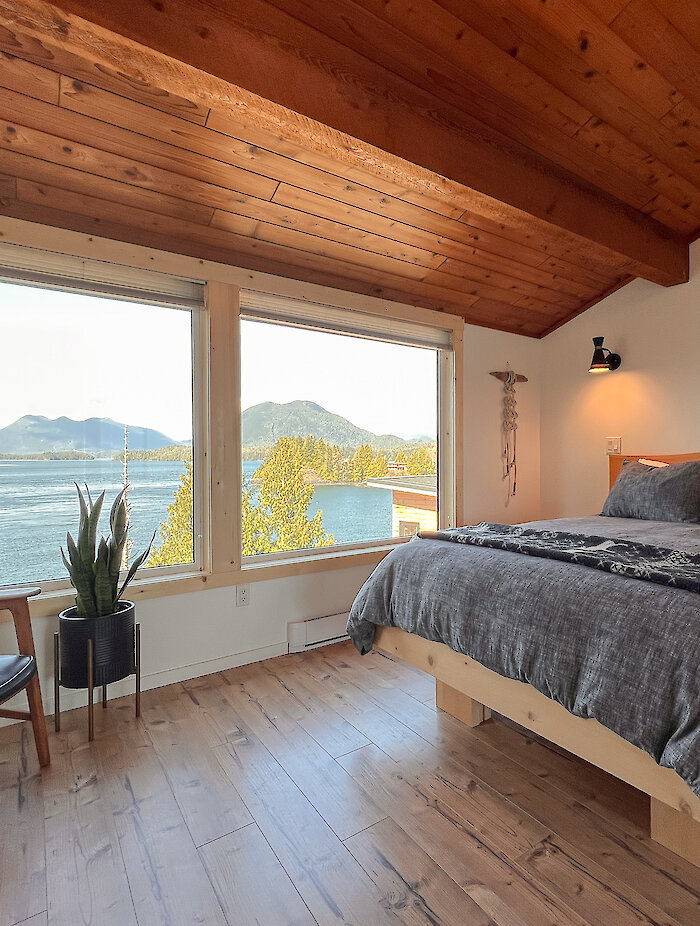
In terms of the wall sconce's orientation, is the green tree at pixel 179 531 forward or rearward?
forward

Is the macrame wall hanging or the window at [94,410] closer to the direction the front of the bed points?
the window

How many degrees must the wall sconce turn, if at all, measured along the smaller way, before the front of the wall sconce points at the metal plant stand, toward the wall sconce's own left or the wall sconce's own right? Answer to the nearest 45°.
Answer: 0° — it already faces it

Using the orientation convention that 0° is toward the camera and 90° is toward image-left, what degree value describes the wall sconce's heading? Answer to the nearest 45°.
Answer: approximately 45°

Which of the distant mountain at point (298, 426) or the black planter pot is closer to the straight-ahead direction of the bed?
the black planter pot

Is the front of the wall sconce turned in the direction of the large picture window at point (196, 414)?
yes

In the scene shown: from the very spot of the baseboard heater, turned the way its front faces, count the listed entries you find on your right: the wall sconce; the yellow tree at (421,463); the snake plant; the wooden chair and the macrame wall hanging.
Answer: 2

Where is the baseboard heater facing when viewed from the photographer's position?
facing the viewer and to the right of the viewer

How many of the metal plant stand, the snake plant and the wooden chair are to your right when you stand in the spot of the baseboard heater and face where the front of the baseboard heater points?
3

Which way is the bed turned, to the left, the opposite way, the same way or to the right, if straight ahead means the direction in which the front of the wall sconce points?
the same way

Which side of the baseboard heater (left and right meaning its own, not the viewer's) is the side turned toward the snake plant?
right

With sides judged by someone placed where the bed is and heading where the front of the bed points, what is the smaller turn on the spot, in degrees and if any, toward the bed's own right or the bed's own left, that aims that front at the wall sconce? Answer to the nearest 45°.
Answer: approximately 135° to the bed's own right

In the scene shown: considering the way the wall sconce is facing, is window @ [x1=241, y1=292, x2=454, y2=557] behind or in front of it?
in front

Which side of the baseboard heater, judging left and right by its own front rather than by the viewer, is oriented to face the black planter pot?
right

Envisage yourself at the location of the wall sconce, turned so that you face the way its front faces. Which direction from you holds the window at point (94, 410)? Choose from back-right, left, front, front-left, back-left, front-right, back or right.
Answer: front

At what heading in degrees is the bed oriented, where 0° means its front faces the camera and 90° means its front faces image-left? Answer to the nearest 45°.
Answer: approximately 45°

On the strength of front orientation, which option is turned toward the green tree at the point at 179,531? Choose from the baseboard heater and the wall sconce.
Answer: the wall sconce
